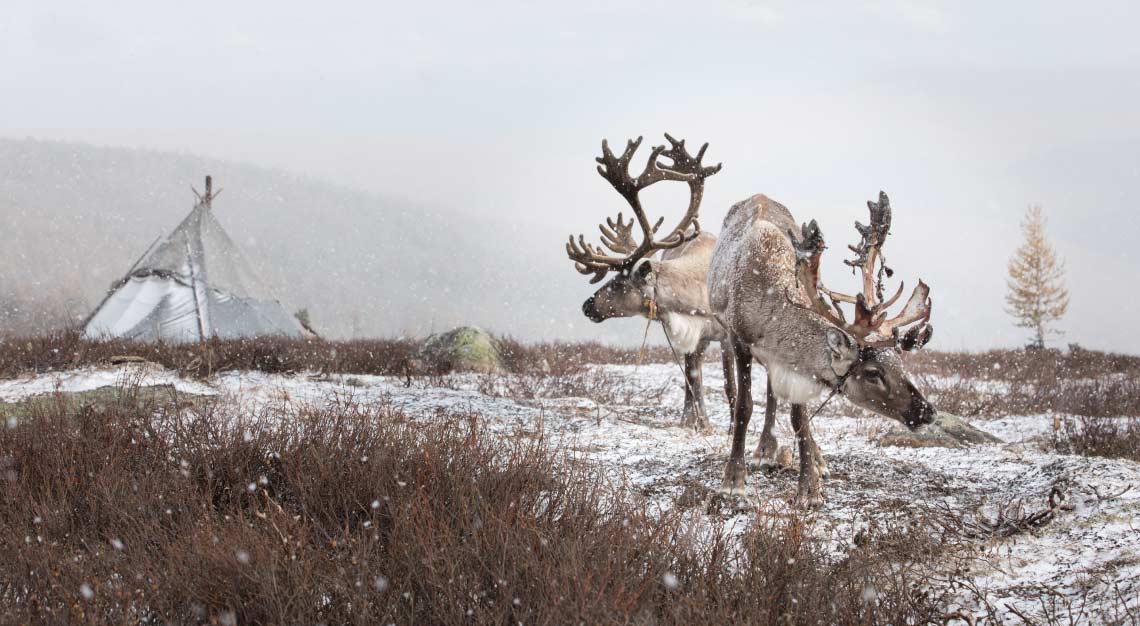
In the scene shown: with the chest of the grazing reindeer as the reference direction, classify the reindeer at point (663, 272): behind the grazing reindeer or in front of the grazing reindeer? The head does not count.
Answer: behind

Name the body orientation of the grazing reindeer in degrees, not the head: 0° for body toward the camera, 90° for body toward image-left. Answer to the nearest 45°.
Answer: approximately 315°

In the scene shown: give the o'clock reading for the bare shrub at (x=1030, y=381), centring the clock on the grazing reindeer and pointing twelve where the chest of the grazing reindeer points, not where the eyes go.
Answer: The bare shrub is roughly at 8 o'clock from the grazing reindeer.

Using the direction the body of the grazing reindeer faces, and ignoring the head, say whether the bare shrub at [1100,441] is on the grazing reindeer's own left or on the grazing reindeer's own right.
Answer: on the grazing reindeer's own left

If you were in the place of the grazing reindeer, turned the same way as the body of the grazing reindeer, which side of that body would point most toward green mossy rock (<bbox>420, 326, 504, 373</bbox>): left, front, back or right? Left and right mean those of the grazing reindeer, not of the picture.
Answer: back
